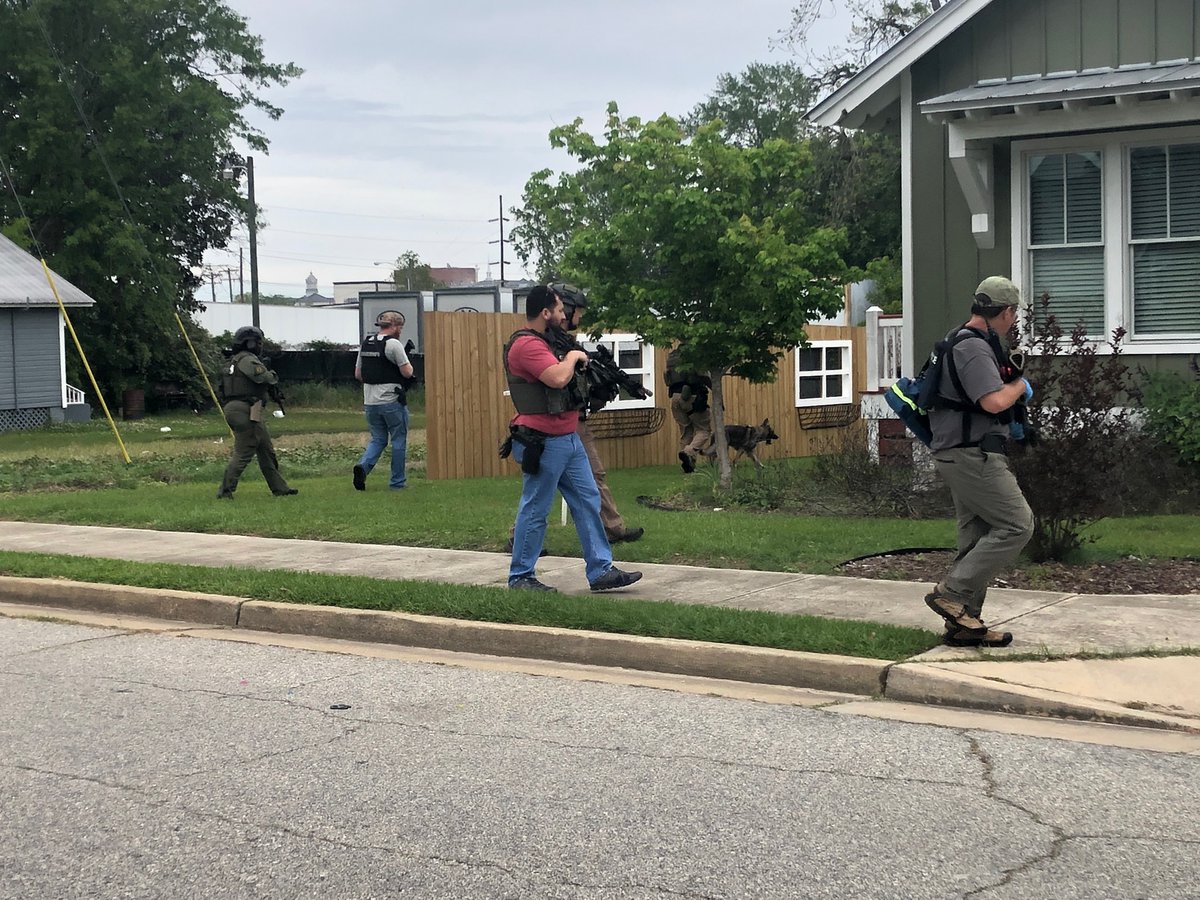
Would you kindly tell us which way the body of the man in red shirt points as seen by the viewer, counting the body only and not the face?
to the viewer's right

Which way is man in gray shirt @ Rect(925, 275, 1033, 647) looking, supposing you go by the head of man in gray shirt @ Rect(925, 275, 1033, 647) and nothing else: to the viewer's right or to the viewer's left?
to the viewer's right

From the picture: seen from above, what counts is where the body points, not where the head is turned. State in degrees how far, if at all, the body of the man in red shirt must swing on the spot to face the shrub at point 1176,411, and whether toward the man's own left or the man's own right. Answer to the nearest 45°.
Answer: approximately 45° to the man's own left

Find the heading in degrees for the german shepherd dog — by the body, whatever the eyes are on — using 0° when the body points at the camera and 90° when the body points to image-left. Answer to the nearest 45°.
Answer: approximately 270°

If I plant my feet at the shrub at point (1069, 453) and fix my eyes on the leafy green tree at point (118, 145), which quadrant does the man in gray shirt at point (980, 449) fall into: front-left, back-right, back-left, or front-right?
back-left

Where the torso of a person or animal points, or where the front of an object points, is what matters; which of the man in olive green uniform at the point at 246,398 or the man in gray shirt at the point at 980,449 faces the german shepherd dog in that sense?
the man in olive green uniform

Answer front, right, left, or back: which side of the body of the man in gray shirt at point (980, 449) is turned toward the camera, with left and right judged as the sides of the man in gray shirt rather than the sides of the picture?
right

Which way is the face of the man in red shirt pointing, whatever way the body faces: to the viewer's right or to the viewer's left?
to the viewer's right

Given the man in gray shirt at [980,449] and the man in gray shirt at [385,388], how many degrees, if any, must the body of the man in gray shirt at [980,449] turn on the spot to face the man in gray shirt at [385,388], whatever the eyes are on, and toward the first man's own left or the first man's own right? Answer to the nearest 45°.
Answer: approximately 135° to the first man's own left

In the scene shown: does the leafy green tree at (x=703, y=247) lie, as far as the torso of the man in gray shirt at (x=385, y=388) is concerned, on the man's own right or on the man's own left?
on the man's own right

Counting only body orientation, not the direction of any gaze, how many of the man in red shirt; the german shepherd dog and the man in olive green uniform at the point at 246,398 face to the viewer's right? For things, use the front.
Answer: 3

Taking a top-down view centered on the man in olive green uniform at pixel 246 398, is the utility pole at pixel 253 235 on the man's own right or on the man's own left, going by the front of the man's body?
on the man's own left

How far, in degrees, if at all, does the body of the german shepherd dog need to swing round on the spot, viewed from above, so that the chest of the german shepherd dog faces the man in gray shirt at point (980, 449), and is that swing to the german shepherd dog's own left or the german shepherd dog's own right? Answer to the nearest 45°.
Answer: approximately 90° to the german shepherd dog's own right

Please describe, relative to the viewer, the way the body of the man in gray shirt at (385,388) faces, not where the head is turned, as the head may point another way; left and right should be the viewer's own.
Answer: facing away from the viewer and to the right of the viewer

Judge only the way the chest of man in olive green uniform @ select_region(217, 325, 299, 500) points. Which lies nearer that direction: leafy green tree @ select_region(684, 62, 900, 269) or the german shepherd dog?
the german shepherd dog

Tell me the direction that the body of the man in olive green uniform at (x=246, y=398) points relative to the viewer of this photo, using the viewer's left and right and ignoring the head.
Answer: facing to the right of the viewer
